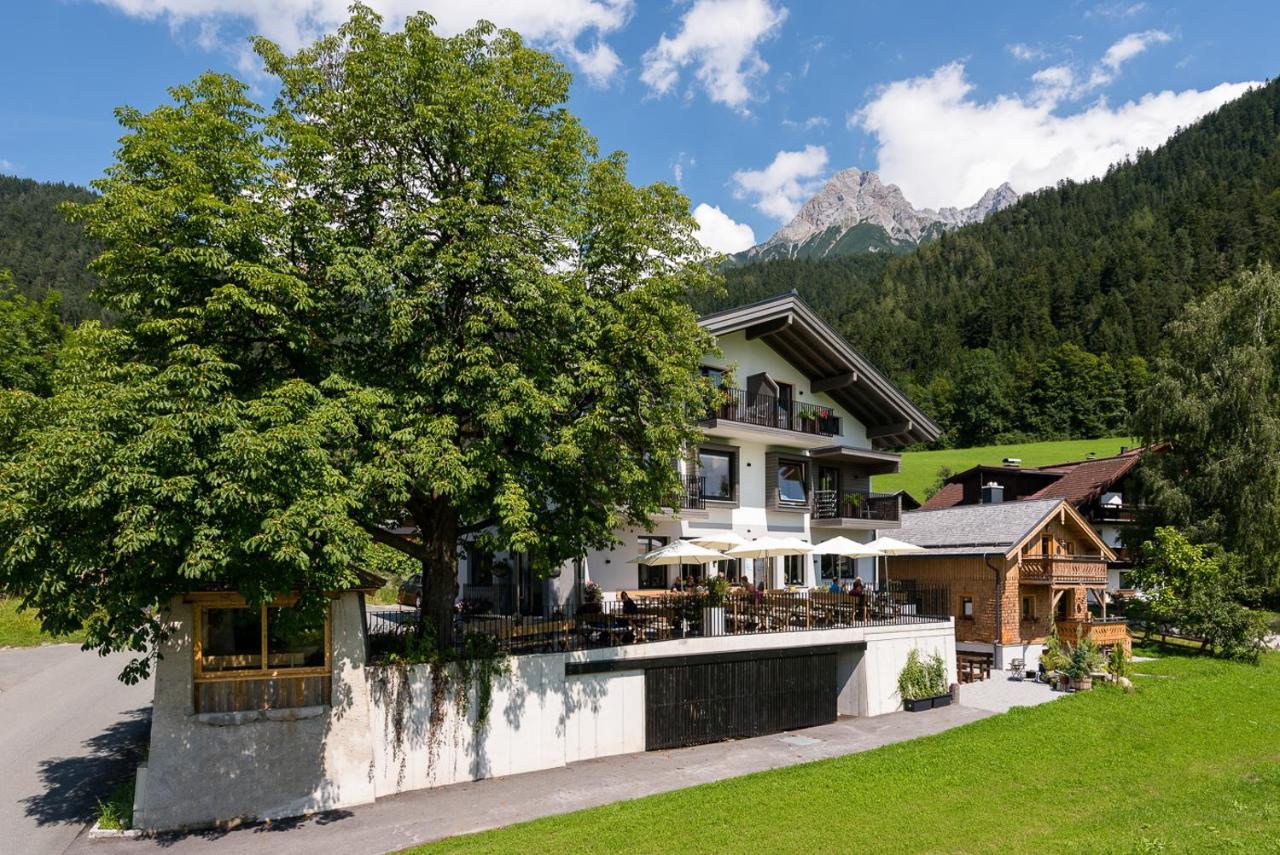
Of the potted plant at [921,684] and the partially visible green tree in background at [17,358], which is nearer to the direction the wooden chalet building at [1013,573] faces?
the potted plant

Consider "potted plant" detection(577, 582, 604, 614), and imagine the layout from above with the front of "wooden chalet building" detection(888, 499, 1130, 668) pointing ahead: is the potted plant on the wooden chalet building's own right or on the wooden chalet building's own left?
on the wooden chalet building's own right

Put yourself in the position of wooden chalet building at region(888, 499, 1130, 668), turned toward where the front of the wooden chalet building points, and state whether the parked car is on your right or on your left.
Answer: on your right

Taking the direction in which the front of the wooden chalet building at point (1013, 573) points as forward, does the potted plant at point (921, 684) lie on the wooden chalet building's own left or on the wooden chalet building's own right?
on the wooden chalet building's own right

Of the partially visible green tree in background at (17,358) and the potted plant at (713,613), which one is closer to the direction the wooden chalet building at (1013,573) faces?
the potted plant

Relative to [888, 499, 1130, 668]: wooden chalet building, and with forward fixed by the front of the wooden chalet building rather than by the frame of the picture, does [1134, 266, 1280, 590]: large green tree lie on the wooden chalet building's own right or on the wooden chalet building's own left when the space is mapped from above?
on the wooden chalet building's own left

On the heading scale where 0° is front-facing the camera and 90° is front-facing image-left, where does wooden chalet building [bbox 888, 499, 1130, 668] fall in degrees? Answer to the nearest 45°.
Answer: approximately 315°

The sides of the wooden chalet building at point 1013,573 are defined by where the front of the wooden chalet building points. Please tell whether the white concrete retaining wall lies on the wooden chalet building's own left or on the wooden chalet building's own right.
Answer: on the wooden chalet building's own right
